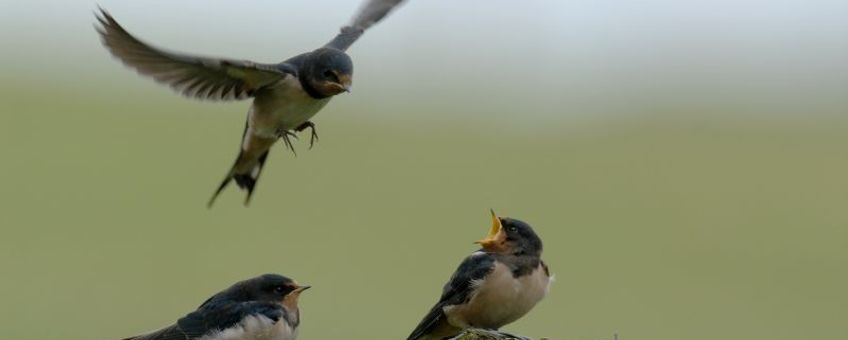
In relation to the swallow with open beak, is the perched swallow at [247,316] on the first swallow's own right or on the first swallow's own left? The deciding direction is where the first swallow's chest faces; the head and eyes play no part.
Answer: on the first swallow's own right

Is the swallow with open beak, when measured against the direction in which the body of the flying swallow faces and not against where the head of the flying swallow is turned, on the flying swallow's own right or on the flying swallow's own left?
on the flying swallow's own left

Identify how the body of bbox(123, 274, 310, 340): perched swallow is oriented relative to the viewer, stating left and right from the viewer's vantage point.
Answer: facing to the right of the viewer

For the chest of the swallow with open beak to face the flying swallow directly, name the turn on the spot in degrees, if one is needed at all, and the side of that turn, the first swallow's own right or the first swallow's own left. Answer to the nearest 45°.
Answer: approximately 90° to the first swallow's own right
